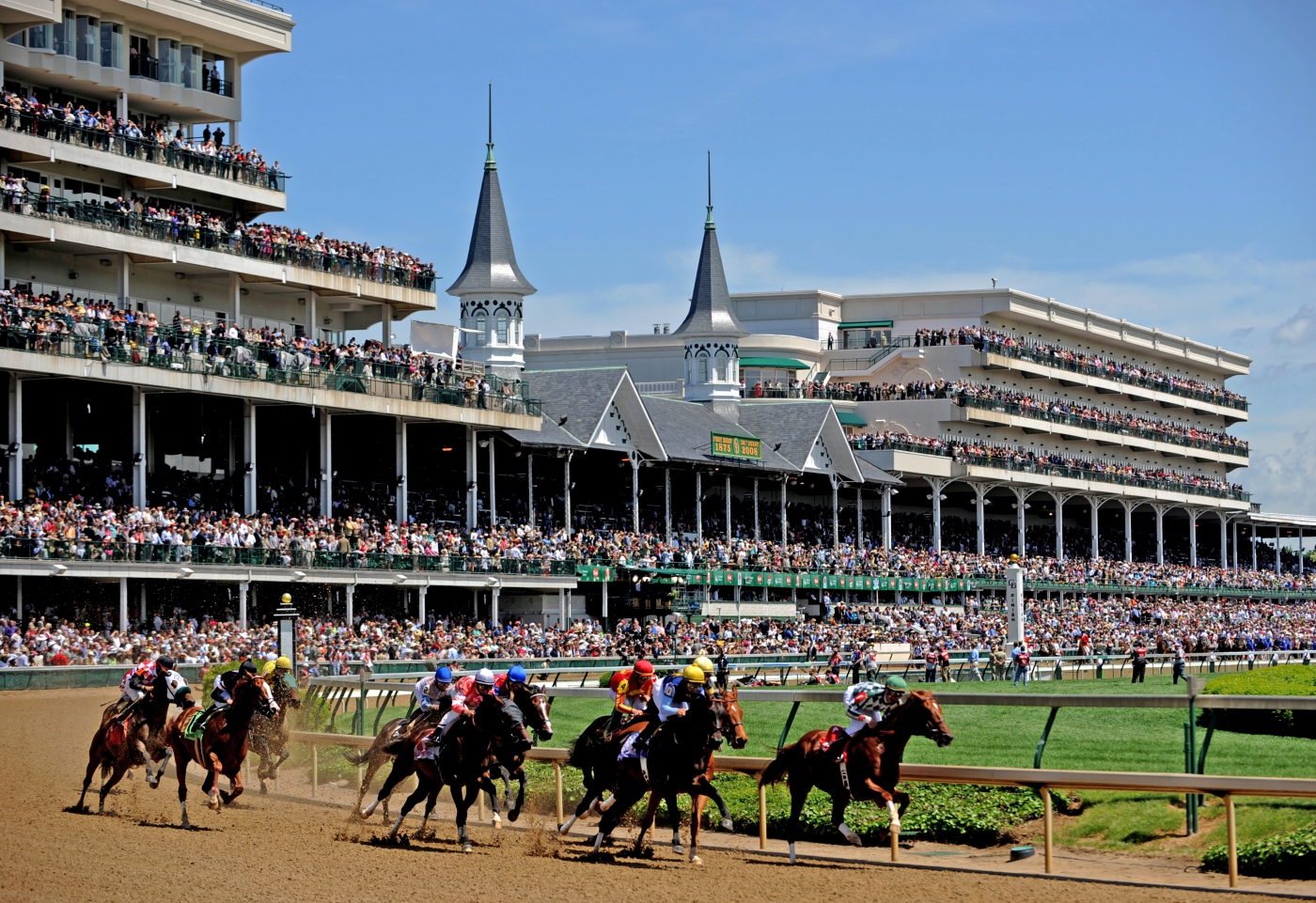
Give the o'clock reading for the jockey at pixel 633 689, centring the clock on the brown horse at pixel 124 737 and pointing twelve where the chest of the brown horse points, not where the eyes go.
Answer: The jockey is roughly at 12 o'clock from the brown horse.

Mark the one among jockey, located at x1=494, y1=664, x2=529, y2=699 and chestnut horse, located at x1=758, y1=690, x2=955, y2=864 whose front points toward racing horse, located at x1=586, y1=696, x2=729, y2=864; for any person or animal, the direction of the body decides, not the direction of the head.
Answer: the jockey

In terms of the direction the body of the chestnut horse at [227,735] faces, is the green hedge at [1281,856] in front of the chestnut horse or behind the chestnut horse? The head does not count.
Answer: in front

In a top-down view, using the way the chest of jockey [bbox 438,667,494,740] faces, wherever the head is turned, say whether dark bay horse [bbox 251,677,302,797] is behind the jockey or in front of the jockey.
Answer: behind

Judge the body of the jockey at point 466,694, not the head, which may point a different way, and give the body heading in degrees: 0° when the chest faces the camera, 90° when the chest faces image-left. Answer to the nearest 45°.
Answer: approximately 315°

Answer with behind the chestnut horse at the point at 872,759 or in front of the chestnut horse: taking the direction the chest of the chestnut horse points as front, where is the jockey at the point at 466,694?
behind

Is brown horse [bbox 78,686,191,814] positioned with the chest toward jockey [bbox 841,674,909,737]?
yes

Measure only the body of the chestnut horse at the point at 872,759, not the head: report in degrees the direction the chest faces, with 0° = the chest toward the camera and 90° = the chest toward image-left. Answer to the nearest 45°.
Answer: approximately 270°
